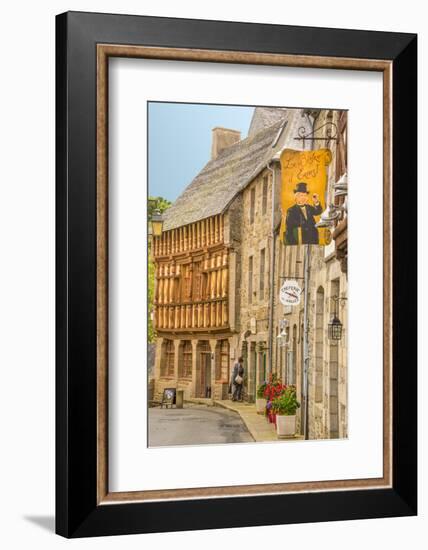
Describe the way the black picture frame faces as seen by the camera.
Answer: facing the viewer and to the right of the viewer
